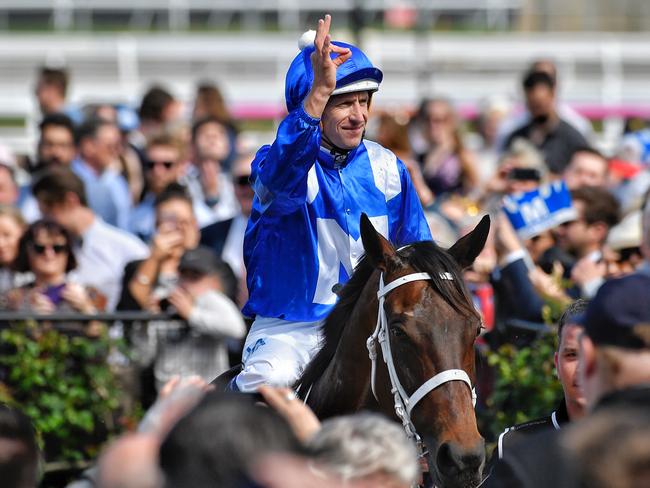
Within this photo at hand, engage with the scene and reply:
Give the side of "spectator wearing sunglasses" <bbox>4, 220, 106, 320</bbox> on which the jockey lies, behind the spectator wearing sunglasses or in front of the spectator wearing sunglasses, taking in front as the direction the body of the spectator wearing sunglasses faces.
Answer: in front

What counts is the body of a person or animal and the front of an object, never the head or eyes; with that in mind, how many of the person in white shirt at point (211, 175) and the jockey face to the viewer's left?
0

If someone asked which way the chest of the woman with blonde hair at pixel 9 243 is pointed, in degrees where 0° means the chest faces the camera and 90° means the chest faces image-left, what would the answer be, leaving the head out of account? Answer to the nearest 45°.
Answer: approximately 0°

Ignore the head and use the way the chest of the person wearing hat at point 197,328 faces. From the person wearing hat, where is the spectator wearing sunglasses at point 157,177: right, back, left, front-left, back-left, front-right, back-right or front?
back-right

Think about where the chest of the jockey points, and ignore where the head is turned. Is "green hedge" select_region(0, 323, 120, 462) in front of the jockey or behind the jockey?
behind

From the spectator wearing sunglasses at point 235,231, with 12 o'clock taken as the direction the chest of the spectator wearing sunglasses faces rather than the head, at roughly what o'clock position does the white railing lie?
The white railing is roughly at 6 o'clock from the spectator wearing sunglasses.
